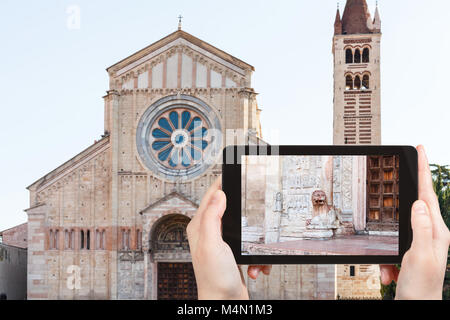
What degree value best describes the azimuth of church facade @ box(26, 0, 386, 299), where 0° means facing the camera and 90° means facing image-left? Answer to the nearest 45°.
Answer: approximately 0°
